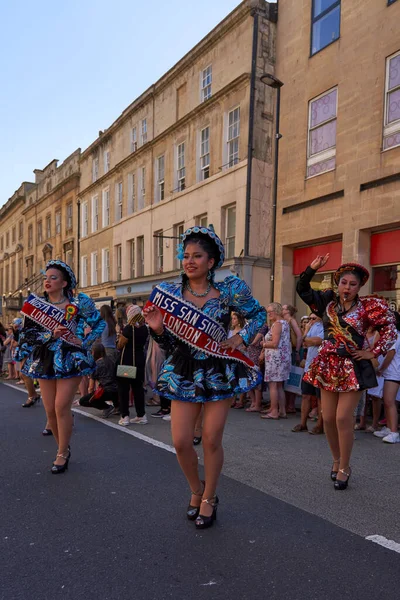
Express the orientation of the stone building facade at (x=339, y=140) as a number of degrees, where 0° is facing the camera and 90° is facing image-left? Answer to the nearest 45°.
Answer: approximately 45°

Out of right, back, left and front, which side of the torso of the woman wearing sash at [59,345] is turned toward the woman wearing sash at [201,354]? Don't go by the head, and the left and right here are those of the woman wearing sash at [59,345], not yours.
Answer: left

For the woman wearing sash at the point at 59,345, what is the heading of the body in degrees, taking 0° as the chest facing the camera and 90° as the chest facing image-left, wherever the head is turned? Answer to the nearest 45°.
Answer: approximately 45°

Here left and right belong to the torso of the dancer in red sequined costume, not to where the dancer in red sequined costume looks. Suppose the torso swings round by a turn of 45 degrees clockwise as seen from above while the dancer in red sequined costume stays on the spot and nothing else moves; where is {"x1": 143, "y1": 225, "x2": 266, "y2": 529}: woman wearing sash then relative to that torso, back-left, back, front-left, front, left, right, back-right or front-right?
front

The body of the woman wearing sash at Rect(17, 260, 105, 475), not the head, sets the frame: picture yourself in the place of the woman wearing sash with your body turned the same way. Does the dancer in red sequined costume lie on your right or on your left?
on your left

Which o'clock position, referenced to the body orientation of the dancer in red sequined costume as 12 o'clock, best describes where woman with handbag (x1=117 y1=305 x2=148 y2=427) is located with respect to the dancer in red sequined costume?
The woman with handbag is roughly at 4 o'clock from the dancer in red sequined costume.

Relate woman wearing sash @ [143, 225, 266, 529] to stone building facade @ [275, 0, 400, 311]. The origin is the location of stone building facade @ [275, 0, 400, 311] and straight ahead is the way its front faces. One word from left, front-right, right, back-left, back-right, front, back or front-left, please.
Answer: front-left

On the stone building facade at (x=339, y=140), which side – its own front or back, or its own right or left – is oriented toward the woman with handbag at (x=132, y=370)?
front

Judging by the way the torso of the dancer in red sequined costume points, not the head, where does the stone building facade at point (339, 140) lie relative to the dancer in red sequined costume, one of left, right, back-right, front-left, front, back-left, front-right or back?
back

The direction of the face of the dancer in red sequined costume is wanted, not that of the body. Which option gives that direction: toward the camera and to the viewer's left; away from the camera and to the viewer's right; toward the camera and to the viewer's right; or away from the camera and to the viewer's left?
toward the camera and to the viewer's left

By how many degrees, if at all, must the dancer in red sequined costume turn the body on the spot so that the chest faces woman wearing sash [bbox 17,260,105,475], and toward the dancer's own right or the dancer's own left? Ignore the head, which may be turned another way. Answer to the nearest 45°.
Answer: approximately 90° to the dancer's own right
